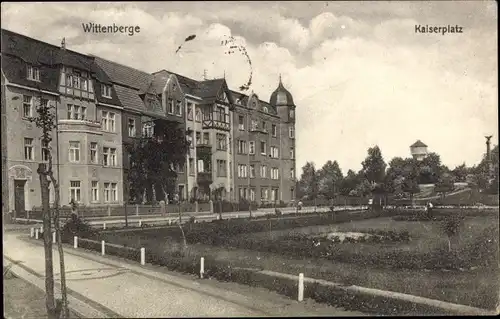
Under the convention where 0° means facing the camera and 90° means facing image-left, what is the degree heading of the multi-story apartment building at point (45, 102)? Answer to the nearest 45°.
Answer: approximately 315°

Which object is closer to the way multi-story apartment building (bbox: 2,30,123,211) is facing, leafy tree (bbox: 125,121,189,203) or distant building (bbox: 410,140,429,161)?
the distant building

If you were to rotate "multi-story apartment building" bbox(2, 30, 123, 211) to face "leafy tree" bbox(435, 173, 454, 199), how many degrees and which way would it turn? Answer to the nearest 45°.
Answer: approximately 45° to its left

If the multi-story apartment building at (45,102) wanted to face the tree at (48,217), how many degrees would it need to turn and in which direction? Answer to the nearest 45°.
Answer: approximately 45° to its right

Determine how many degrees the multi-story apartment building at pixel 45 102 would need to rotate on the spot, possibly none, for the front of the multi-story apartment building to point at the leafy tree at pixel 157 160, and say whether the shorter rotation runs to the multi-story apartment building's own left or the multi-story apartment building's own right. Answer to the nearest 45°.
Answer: approximately 135° to the multi-story apartment building's own left
